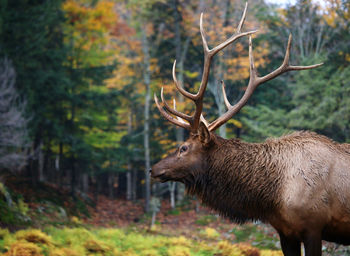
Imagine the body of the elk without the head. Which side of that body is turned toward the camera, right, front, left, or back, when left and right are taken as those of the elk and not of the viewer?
left

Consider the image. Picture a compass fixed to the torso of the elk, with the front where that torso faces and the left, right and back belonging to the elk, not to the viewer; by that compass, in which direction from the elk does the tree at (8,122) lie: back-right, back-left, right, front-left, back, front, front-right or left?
front-right
